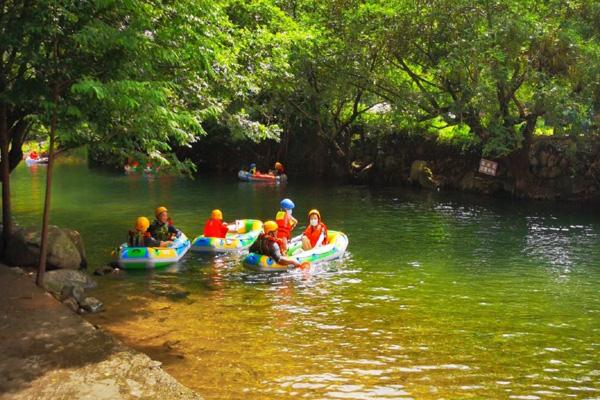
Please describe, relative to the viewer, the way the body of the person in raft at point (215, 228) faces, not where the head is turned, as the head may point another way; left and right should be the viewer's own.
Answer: facing away from the viewer and to the right of the viewer

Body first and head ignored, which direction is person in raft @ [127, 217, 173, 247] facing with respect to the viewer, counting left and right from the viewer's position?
facing away from the viewer and to the right of the viewer

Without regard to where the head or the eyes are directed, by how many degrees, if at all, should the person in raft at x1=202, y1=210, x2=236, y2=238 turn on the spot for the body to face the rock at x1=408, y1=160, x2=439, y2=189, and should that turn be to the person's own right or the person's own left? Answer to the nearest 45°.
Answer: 0° — they already face it

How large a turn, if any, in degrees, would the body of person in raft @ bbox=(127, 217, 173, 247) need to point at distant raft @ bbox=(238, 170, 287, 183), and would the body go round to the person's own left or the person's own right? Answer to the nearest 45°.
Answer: approximately 45° to the person's own left

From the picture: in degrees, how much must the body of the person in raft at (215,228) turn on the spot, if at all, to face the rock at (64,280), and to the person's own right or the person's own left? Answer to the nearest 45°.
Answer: approximately 180°

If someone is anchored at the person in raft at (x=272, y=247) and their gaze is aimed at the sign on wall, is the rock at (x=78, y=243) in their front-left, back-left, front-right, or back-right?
back-left

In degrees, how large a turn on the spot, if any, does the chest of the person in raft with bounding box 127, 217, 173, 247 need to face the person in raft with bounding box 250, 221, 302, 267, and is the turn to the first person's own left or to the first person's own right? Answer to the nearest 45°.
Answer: approximately 90° to the first person's own right

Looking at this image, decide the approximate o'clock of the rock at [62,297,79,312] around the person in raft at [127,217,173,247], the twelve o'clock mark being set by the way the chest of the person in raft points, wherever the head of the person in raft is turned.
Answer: The rock is roughly at 5 o'clock from the person in raft.

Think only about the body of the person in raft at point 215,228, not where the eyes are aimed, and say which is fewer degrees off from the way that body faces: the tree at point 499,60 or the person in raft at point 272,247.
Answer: the tree

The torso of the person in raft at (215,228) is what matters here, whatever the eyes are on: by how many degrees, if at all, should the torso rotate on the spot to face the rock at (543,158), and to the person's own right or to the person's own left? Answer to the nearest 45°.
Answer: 0° — they already face it
